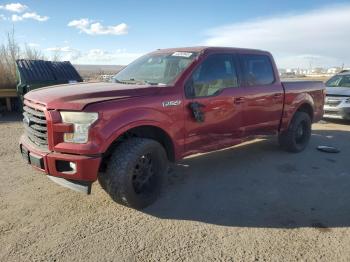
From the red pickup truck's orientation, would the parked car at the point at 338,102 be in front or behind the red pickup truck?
behind

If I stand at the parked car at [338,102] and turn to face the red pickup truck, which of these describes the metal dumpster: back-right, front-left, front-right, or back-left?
front-right

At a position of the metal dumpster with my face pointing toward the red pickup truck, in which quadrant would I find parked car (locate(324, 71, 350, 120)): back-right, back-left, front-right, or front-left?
front-left

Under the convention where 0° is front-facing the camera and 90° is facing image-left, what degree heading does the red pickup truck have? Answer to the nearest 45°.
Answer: approximately 45°

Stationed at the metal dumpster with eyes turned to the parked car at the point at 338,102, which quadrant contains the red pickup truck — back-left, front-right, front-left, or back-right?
front-right

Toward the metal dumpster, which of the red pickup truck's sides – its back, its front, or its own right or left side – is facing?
right
